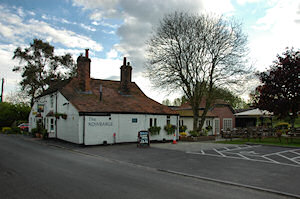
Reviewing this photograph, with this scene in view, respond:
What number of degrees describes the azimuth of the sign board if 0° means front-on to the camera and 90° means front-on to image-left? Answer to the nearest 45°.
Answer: approximately 0°

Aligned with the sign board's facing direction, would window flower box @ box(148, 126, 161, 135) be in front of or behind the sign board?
behind

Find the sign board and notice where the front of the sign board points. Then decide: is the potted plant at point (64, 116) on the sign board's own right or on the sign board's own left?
on the sign board's own right

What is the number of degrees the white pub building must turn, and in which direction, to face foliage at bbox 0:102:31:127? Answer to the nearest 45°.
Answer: approximately 45° to its right

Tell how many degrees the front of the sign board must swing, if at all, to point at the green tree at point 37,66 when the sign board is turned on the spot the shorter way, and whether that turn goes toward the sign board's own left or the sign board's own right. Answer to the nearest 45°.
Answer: approximately 135° to the sign board's own right

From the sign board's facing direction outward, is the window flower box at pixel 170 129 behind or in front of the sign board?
behind
